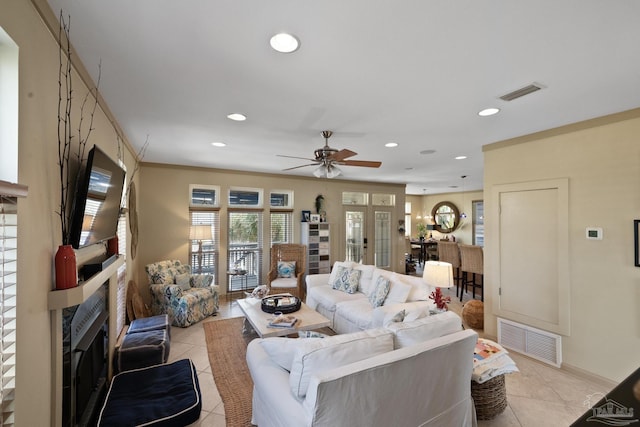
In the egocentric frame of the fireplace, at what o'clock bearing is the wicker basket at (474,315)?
The wicker basket is roughly at 11 o'clock from the fireplace.

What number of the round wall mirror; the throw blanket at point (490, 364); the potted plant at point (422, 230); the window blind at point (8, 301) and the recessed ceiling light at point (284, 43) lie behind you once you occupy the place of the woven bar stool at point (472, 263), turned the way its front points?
3

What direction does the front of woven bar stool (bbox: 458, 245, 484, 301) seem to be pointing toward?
away from the camera

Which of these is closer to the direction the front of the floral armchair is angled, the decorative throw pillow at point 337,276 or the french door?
the decorative throw pillow

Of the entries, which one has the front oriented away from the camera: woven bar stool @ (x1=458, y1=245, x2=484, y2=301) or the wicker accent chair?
the woven bar stool

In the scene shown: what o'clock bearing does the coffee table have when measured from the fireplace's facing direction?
The coffee table is roughly at 10 o'clock from the fireplace.

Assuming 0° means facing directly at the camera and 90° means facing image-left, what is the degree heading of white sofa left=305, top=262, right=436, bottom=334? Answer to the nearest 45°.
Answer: approximately 45°
